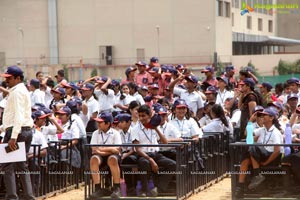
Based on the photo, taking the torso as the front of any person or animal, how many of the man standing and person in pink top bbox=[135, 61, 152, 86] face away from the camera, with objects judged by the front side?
0

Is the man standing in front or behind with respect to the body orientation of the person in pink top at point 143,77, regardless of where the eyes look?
in front

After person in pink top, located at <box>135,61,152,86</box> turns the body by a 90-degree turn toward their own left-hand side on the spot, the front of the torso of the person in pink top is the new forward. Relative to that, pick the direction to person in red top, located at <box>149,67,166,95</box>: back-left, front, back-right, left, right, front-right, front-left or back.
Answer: front

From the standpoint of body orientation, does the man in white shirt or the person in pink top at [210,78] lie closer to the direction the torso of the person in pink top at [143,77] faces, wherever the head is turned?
the man in white shirt

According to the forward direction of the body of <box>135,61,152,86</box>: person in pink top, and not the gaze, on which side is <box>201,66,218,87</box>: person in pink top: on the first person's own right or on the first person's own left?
on the first person's own left
